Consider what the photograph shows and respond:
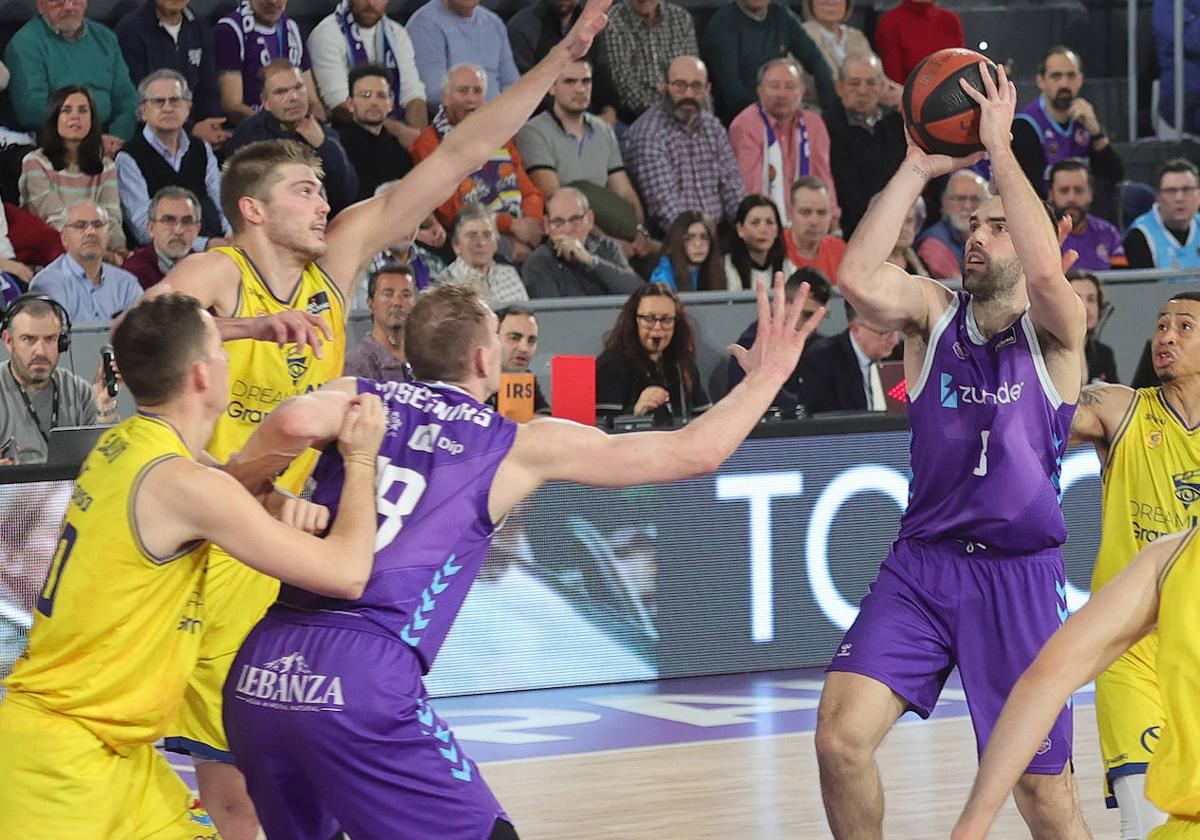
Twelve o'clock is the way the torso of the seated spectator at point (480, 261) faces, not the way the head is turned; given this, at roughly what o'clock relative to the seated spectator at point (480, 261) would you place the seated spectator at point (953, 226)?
the seated spectator at point (953, 226) is roughly at 8 o'clock from the seated spectator at point (480, 261).

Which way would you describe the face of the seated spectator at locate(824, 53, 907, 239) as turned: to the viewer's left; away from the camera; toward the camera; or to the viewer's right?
toward the camera

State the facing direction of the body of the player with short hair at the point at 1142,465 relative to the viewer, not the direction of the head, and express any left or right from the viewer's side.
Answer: facing the viewer

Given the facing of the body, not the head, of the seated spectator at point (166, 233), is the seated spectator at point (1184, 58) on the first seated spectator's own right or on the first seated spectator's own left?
on the first seated spectator's own left

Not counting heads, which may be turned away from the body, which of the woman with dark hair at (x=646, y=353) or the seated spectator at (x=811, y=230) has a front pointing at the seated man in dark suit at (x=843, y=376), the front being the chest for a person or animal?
the seated spectator at (x=811, y=230)

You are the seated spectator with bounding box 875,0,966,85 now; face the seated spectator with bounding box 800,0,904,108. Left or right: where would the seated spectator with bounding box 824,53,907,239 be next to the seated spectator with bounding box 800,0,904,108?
left

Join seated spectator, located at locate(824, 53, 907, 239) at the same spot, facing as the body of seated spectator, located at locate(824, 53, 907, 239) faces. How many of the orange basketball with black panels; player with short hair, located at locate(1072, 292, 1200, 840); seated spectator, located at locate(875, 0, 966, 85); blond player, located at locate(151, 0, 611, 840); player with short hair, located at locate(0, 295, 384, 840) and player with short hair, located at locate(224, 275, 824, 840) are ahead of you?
5

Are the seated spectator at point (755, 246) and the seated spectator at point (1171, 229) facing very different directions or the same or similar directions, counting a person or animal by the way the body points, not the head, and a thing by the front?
same or similar directions

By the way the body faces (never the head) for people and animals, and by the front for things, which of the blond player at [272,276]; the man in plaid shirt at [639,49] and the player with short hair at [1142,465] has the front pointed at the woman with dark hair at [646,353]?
the man in plaid shirt

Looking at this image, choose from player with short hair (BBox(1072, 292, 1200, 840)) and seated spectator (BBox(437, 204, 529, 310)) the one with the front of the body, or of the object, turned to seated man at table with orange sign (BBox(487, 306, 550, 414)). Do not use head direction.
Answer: seated spectator (BBox(437, 204, 529, 310))

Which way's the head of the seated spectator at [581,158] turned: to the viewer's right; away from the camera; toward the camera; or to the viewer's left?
toward the camera

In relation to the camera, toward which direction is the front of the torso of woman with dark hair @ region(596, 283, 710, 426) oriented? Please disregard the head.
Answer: toward the camera

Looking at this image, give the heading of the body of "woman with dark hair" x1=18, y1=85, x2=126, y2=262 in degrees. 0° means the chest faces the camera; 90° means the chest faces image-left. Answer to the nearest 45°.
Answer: approximately 0°

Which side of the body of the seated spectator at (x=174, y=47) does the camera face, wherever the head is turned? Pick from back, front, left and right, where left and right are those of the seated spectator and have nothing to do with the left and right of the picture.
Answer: front

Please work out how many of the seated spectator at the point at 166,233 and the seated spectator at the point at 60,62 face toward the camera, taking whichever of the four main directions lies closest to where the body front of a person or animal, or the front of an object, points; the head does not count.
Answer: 2

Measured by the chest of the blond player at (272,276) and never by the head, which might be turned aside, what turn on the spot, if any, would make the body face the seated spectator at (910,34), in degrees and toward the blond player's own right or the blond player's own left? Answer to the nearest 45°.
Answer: approximately 90° to the blond player's own left

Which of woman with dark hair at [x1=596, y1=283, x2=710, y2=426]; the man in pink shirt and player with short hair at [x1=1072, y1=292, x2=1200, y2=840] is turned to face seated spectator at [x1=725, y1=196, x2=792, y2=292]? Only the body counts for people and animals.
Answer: the man in pink shirt

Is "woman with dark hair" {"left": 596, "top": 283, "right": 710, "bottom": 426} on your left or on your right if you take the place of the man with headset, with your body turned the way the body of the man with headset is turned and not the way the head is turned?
on your left
